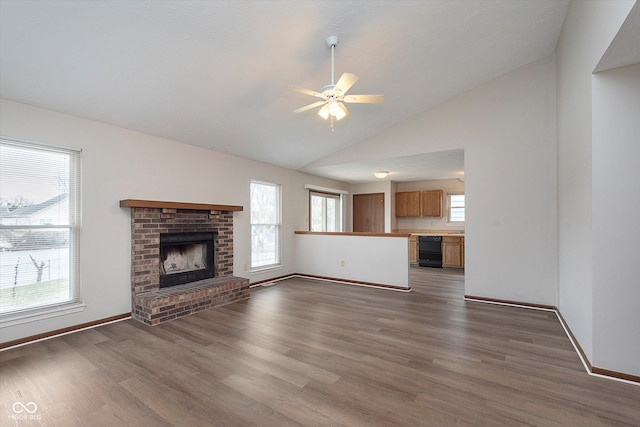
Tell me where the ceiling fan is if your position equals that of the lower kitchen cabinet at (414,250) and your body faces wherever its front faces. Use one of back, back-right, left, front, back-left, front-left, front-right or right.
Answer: front

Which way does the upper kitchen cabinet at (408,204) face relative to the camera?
toward the camera

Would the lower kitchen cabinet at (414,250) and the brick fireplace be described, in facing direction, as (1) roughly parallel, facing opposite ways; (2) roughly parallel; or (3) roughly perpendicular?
roughly perpendicular

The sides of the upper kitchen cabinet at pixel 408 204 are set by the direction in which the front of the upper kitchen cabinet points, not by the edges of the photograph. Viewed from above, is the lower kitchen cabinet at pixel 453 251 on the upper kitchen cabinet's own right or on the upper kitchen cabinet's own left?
on the upper kitchen cabinet's own left

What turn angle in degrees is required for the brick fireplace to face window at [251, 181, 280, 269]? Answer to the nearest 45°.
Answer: approximately 90° to its left

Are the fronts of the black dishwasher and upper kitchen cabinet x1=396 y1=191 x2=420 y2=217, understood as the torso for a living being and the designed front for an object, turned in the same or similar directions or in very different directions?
same or similar directions

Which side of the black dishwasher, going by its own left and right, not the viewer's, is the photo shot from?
front

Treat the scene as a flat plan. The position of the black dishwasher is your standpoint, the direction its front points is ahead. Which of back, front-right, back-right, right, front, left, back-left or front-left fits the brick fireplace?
front-right

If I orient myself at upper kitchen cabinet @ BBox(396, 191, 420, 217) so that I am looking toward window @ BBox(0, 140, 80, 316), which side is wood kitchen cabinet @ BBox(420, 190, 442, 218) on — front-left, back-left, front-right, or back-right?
back-left

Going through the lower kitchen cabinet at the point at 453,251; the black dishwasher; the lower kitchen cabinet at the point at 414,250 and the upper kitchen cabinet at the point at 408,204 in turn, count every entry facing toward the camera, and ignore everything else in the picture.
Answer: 4

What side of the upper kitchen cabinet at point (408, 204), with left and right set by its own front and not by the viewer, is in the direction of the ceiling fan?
front

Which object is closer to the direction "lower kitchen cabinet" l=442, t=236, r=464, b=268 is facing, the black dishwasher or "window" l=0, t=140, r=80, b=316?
the window

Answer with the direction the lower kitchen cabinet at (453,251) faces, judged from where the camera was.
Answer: facing the viewer

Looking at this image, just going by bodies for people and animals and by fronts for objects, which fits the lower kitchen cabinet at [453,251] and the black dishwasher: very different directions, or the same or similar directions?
same or similar directions
